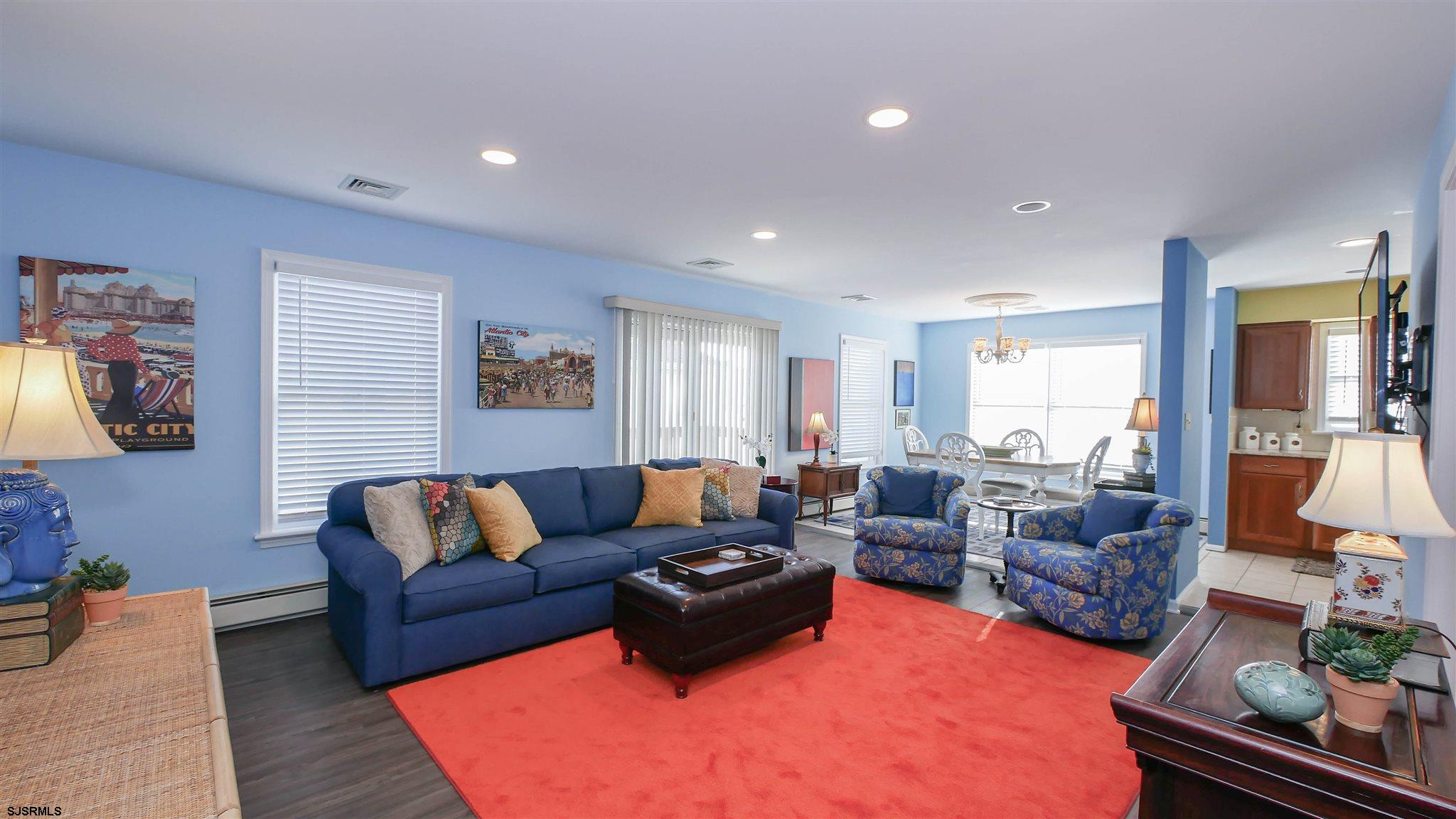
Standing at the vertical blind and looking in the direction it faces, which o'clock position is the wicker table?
The wicker table is roughly at 2 o'clock from the vertical blind.

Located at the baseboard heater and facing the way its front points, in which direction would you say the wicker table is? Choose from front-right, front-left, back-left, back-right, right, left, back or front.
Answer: front-right

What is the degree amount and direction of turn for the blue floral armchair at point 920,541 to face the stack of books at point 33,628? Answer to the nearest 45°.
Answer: approximately 45° to its right

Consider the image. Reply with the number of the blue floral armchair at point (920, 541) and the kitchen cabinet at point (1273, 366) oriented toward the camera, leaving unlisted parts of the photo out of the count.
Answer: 2

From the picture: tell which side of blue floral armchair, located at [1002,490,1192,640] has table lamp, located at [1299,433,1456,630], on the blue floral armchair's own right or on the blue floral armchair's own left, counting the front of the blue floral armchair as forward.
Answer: on the blue floral armchair's own left

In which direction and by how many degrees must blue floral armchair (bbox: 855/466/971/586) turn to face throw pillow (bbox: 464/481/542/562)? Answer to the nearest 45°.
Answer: approximately 45° to its right

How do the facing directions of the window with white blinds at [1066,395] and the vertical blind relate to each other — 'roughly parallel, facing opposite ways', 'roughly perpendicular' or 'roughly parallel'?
roughly perpendicular

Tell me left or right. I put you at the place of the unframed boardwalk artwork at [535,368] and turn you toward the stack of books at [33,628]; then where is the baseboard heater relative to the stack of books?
right
